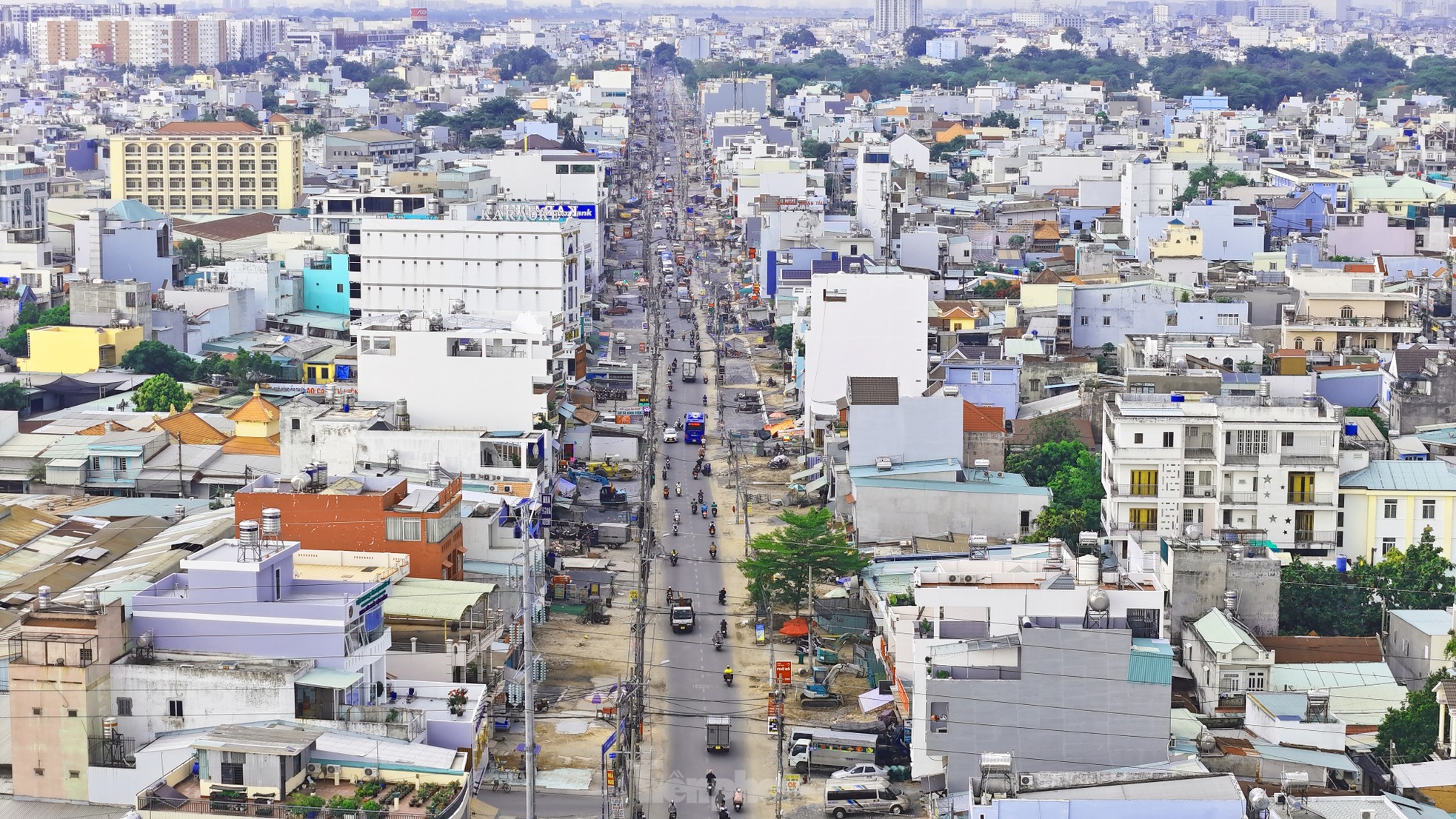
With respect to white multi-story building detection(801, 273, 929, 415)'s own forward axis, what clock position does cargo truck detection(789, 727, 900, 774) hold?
The cargo truck is roughly at 9 o'clock from the white multi-story building.

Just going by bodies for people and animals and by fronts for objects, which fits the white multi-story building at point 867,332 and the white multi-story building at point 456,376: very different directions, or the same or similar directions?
very different directions

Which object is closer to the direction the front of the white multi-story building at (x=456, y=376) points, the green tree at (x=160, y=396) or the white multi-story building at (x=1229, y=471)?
the white multi-story building

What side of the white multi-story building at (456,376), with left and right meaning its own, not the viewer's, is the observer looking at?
right

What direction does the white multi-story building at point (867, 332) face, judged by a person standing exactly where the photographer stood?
facing to the left of the viewer

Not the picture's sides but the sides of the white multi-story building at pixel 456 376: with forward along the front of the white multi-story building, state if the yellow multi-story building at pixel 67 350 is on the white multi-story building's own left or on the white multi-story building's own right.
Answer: on the white multi-story building's own left

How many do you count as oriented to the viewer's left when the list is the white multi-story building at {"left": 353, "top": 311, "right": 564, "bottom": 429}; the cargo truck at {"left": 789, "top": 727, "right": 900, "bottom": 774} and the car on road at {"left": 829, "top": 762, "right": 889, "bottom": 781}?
2

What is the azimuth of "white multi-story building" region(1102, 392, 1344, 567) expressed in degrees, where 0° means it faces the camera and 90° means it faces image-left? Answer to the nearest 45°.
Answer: approximately 0°

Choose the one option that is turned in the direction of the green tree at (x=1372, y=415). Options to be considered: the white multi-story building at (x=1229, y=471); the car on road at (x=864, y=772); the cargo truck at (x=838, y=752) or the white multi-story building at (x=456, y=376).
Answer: the white multi-story building at (x=456, y=376)

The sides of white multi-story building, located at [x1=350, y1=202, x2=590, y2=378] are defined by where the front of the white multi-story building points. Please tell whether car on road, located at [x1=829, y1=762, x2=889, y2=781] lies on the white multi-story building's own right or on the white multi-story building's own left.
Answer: on the white multi-story building's own right

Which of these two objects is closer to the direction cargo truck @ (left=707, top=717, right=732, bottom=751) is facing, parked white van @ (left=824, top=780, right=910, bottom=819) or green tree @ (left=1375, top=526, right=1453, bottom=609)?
the green tree

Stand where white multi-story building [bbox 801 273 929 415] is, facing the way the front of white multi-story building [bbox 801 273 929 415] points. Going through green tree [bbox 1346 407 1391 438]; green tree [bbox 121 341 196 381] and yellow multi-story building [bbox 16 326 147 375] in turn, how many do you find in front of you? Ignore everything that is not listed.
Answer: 2

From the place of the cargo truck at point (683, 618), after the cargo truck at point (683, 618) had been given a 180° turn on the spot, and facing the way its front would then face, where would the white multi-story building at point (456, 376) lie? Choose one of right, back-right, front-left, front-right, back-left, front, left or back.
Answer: front-left

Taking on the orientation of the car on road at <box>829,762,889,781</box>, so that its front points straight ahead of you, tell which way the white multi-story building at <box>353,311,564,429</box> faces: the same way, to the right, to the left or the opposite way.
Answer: the opposite way

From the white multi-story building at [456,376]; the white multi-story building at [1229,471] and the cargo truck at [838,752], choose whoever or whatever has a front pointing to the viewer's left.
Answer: the cargo truck
